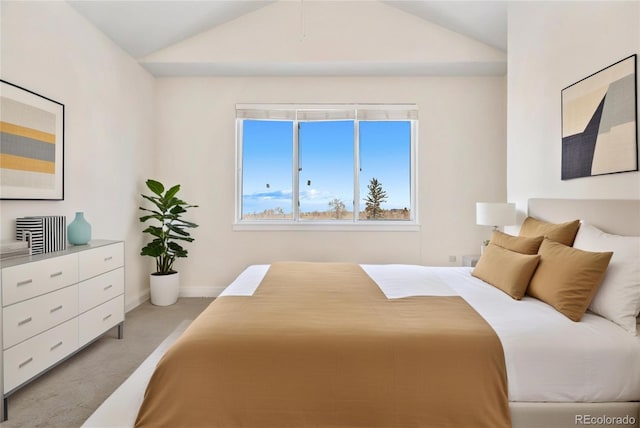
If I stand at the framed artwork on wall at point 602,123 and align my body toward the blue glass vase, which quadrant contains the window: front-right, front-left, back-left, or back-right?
front-right

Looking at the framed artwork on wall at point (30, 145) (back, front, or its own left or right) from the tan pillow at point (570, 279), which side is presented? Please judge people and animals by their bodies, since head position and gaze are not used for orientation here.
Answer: front

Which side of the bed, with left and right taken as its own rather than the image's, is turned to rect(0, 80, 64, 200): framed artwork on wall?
front

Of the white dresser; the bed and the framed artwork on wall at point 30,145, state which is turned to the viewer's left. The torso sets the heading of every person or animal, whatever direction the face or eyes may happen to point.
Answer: the bed

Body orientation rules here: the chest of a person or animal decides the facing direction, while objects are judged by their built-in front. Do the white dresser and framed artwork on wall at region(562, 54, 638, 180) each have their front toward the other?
yes

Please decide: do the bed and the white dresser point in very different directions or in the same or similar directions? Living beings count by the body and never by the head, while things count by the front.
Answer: very different directions

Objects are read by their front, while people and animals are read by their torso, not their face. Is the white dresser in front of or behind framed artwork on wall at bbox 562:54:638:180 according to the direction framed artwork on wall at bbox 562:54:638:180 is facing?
in front

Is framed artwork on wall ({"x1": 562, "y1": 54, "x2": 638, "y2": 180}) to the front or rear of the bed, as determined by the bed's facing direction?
to the rear

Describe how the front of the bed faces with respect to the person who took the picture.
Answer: facing to the left of the viewer

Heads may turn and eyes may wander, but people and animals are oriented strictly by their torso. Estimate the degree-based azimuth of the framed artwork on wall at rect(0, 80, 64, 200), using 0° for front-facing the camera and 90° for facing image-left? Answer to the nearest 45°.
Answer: approximately 315°

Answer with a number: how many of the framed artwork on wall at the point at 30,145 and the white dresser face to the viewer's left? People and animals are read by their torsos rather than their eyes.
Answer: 0

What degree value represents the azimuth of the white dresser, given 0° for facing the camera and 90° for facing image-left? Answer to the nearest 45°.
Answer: approximately 315°

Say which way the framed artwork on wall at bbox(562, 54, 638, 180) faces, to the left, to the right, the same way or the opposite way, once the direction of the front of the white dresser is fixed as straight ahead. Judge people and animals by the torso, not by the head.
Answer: the opposite way

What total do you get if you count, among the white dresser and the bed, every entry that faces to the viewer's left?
1

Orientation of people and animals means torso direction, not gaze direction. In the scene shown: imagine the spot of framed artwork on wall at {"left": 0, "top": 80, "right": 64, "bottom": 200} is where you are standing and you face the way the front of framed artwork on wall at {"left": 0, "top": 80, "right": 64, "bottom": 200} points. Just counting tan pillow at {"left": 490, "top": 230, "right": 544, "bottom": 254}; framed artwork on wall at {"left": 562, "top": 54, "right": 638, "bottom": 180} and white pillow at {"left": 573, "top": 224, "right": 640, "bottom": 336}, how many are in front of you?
3
